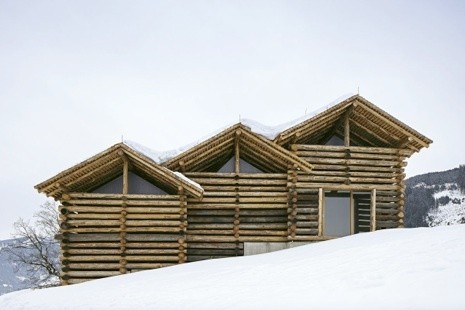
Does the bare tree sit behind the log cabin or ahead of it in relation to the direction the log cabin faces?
behind

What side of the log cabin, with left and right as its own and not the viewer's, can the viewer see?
front
